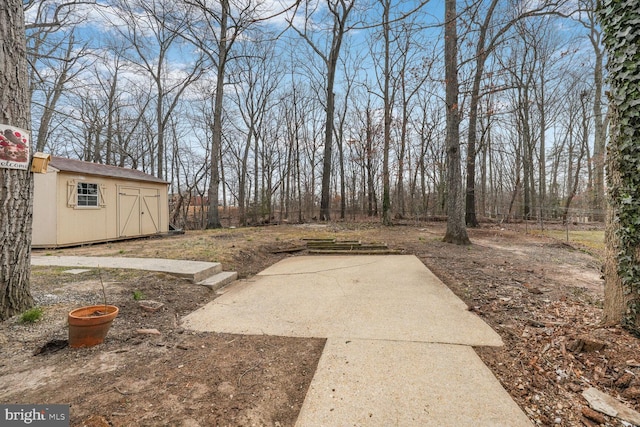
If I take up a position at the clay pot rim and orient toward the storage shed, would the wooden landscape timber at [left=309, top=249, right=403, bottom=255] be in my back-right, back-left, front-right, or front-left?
front-right

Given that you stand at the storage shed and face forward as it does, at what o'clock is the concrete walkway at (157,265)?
The concrete walkway is roughly at 1 o'clock from the storage shed.

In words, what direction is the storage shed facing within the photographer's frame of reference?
facing the viewer and to the right of the viewer

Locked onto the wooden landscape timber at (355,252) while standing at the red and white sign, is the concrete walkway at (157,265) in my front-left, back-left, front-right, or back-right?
front-left

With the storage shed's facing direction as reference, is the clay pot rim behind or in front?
in front

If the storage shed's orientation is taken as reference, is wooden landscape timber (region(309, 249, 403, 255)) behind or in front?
in front

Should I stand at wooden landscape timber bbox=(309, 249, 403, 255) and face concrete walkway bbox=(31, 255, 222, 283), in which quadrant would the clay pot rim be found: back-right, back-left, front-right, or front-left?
front-left

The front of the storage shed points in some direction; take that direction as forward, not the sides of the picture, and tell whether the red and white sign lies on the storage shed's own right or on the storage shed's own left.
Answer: on the storage shed's own right
